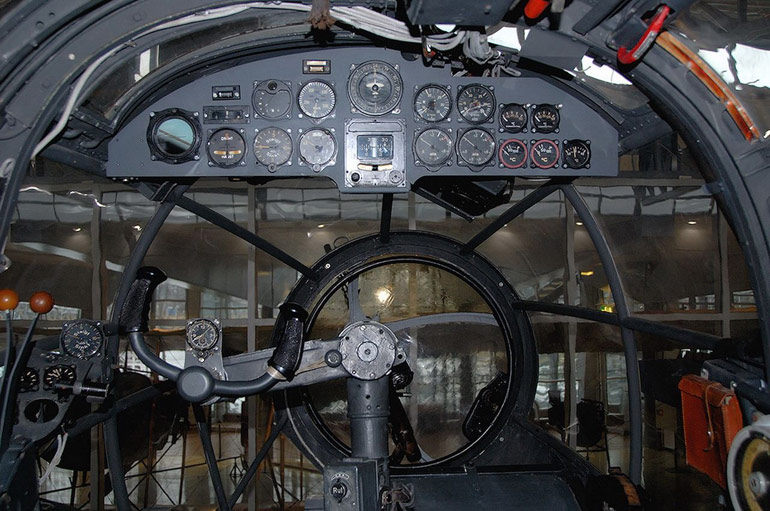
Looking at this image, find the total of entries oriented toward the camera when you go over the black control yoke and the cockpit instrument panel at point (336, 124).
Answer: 2

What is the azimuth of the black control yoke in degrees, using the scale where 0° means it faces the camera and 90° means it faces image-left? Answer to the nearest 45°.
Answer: approximately 0°
